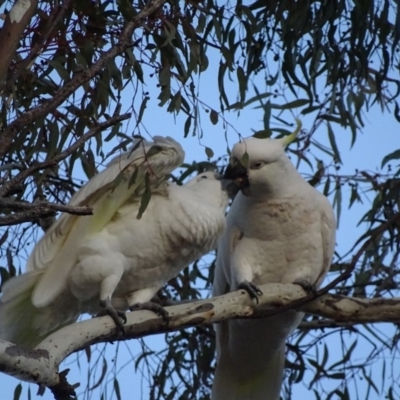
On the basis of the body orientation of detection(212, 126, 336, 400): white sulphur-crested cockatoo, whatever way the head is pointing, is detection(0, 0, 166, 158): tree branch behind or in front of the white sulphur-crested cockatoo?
in front

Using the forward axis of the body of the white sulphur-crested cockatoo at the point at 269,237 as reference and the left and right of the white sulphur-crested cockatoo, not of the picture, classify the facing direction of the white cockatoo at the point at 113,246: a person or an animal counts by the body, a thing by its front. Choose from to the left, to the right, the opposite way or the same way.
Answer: to the left

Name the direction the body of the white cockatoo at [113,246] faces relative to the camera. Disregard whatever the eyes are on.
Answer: to the viewer's right

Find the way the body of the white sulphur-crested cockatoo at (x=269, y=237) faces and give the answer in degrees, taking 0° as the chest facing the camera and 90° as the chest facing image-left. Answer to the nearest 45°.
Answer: approximately 0°

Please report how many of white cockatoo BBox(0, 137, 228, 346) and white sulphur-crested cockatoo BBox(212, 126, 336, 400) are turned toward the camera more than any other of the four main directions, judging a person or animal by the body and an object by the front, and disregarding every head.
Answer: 1

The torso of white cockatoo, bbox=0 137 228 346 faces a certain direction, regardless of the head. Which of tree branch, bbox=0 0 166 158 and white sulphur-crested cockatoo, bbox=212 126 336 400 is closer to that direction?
the white sulphur-crested cockatoo
